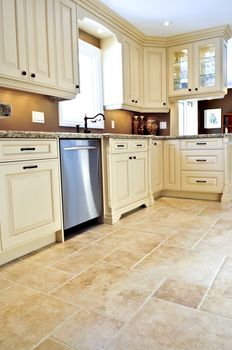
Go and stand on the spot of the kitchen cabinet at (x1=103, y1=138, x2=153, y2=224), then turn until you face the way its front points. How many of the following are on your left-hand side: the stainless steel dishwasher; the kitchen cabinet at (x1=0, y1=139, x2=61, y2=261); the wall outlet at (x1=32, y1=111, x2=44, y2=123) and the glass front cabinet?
1

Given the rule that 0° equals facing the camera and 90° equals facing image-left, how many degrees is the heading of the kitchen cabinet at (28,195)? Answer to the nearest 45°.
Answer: approximately 315°

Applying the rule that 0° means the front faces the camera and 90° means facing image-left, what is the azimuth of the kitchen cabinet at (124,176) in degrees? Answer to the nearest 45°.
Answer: approximately 315°

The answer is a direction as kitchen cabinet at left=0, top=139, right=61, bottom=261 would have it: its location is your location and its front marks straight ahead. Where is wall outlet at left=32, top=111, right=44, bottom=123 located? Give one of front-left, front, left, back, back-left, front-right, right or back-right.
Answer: back-left

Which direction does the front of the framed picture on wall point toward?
toward the camera

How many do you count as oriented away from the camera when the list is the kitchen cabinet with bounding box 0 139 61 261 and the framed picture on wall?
0

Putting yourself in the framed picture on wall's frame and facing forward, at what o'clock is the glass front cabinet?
The glass front cabinet is roughly at 12 o'clock from the framed picture on wall.

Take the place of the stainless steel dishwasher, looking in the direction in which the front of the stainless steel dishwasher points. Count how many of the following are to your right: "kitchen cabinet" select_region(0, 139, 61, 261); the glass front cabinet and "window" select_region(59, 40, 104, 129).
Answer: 1

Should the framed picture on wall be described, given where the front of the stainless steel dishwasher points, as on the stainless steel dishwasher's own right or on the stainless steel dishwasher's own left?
on the stainless steel dishwasher's own left

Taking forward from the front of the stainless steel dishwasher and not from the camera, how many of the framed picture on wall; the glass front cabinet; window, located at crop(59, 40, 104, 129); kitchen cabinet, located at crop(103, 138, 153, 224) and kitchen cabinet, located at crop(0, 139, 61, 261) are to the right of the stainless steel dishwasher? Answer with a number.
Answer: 1
